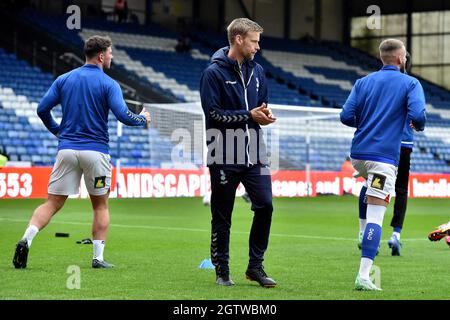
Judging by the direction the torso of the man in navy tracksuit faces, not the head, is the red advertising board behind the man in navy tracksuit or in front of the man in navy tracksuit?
behind

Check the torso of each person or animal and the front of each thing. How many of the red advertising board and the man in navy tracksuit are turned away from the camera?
0

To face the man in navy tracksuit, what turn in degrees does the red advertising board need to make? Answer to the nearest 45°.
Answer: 0° — it already faces them

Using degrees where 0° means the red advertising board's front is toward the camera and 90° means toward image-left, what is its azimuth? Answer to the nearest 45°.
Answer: approximately 0°
